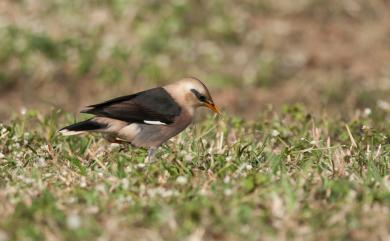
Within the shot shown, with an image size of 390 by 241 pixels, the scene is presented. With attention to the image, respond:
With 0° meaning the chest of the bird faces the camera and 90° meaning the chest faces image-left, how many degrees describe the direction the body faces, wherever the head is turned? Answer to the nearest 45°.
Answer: approximately 270°
